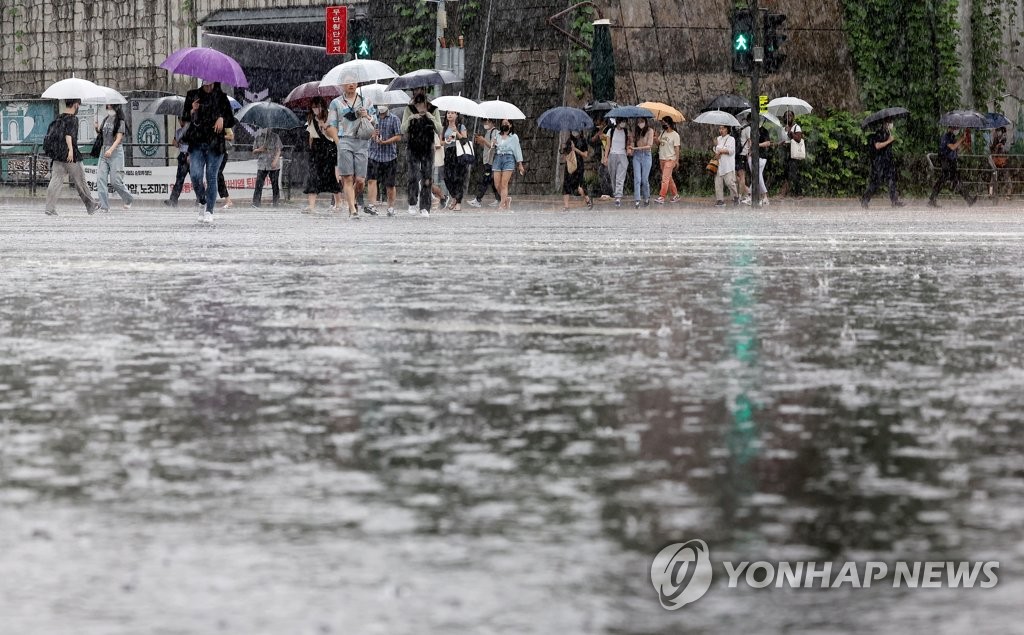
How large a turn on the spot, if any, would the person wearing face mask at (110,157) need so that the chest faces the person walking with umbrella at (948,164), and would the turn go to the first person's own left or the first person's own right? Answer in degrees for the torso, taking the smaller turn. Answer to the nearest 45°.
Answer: approximately 135° to the first person's own left

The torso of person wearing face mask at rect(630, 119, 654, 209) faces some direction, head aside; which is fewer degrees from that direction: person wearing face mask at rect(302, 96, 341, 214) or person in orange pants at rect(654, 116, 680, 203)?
the person wearing face mask

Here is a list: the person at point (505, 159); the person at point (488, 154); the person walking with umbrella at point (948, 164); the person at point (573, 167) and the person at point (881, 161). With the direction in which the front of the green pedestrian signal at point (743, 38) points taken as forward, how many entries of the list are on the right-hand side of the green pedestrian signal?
3

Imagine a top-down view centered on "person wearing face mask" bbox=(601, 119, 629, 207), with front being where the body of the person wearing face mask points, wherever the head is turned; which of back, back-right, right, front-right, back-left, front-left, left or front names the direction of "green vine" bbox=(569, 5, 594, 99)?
back

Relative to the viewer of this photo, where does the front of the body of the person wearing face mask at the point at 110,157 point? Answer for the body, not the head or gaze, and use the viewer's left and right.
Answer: facing the viewer and to the left of the viewer

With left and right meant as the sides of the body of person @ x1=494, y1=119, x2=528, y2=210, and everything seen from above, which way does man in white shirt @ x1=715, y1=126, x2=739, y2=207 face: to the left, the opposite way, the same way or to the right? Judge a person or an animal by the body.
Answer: the same way

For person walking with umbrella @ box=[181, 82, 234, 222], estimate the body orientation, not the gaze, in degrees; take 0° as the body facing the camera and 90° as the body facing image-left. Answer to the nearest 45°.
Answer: approximately 0°

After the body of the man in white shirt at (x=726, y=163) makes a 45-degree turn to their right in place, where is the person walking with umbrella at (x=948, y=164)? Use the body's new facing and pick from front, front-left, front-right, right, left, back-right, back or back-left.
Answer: back

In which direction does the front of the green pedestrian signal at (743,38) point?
toward the camera

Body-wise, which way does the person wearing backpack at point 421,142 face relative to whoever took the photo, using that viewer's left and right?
facing the viewer

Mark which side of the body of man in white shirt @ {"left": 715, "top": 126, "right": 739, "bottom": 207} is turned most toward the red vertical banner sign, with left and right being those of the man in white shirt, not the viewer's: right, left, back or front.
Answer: right

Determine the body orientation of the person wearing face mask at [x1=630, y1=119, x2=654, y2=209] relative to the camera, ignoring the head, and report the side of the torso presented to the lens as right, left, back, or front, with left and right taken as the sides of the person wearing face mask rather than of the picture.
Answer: front

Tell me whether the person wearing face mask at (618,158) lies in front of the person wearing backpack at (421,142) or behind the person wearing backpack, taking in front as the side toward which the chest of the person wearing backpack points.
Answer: behind

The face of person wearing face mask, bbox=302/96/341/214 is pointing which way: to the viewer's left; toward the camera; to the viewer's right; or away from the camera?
toward the camera

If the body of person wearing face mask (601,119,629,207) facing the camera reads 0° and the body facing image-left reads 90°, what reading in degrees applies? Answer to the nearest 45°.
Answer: approximately 0°
